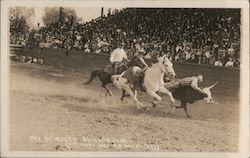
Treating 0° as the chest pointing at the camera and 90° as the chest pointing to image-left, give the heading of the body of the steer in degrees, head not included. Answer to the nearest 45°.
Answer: approximately 270°
